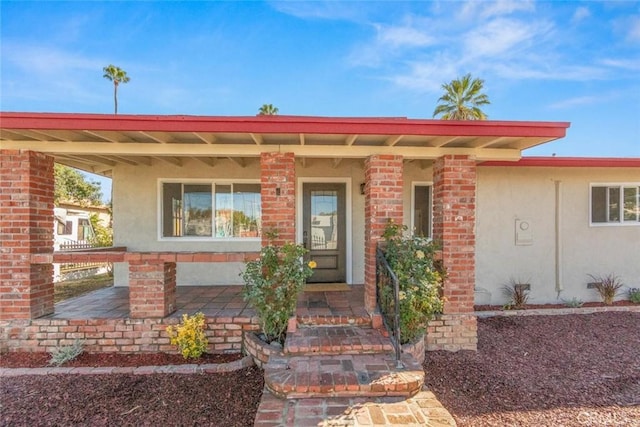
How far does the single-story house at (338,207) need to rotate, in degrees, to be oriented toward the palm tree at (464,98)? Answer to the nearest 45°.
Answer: approximately 135° to its left

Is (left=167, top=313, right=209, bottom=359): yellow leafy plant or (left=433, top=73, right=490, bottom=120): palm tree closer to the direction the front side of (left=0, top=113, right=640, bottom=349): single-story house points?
the yellow leafy plant

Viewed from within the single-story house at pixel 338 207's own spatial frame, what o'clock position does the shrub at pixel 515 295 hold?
The shrub is roughly at 9 o'clock from the single-story house.

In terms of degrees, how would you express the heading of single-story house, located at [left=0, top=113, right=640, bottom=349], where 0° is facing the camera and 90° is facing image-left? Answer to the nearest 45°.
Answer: approximately 0°

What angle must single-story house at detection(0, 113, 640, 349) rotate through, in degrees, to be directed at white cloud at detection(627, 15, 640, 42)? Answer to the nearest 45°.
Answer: approximately 90° to its left

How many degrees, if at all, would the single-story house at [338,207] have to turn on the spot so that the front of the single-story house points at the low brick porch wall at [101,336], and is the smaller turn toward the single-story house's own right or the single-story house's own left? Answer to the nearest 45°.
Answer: approximately 45° to the single-story house's own right

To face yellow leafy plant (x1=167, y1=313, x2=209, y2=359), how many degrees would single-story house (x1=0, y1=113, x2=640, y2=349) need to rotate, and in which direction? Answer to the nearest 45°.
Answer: approximately 45° to its right

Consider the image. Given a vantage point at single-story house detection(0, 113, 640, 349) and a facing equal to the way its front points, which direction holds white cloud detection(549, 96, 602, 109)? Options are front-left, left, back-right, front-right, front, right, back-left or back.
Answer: back-left
